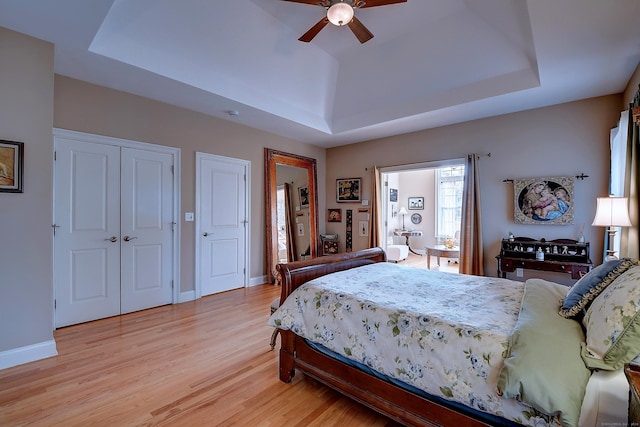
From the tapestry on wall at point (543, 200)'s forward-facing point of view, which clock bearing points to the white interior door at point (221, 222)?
The white interior door is roughly at 2 o'clock from the tapestry on wall.

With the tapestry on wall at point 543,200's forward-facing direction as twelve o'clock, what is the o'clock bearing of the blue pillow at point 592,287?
The blue pillow is roughly at 12 o'clock from the tapestry on wall.

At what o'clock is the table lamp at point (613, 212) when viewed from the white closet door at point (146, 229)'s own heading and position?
The table lamp is roughly at 12 o'clock from the white closet door.

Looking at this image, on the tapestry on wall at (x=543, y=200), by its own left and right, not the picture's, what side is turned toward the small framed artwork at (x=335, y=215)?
right

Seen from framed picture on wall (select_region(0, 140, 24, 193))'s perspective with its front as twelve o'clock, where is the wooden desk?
The wooden desk is roughly at 10 o'clock from the framed picture on wall.

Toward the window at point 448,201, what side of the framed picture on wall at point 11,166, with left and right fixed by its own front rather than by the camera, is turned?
left

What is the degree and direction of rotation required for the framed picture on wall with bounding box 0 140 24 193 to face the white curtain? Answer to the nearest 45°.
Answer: approximately 45° to its left

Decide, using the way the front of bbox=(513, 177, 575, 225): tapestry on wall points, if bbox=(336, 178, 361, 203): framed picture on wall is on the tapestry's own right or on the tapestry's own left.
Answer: on the tapestry's own right

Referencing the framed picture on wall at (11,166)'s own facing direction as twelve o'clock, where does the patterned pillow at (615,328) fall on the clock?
The patterned pillow is roughly at 11 o'clock from the framed picture on wall.

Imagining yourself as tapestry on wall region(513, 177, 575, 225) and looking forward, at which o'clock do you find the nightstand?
The nightstand is roughly at 12 o'clock from the tapestry on wall.

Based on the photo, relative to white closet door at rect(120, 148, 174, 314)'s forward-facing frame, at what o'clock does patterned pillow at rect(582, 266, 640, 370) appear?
The patterned pillow is roughly at 1 o'clock from the white closet door.

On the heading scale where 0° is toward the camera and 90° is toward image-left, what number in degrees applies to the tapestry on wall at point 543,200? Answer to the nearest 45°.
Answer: approximately 0°

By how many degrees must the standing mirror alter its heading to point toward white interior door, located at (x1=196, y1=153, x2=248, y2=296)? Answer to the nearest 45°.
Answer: approximately 90° to its right

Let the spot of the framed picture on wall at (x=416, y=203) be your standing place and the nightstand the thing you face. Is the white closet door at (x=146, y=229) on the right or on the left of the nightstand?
right
